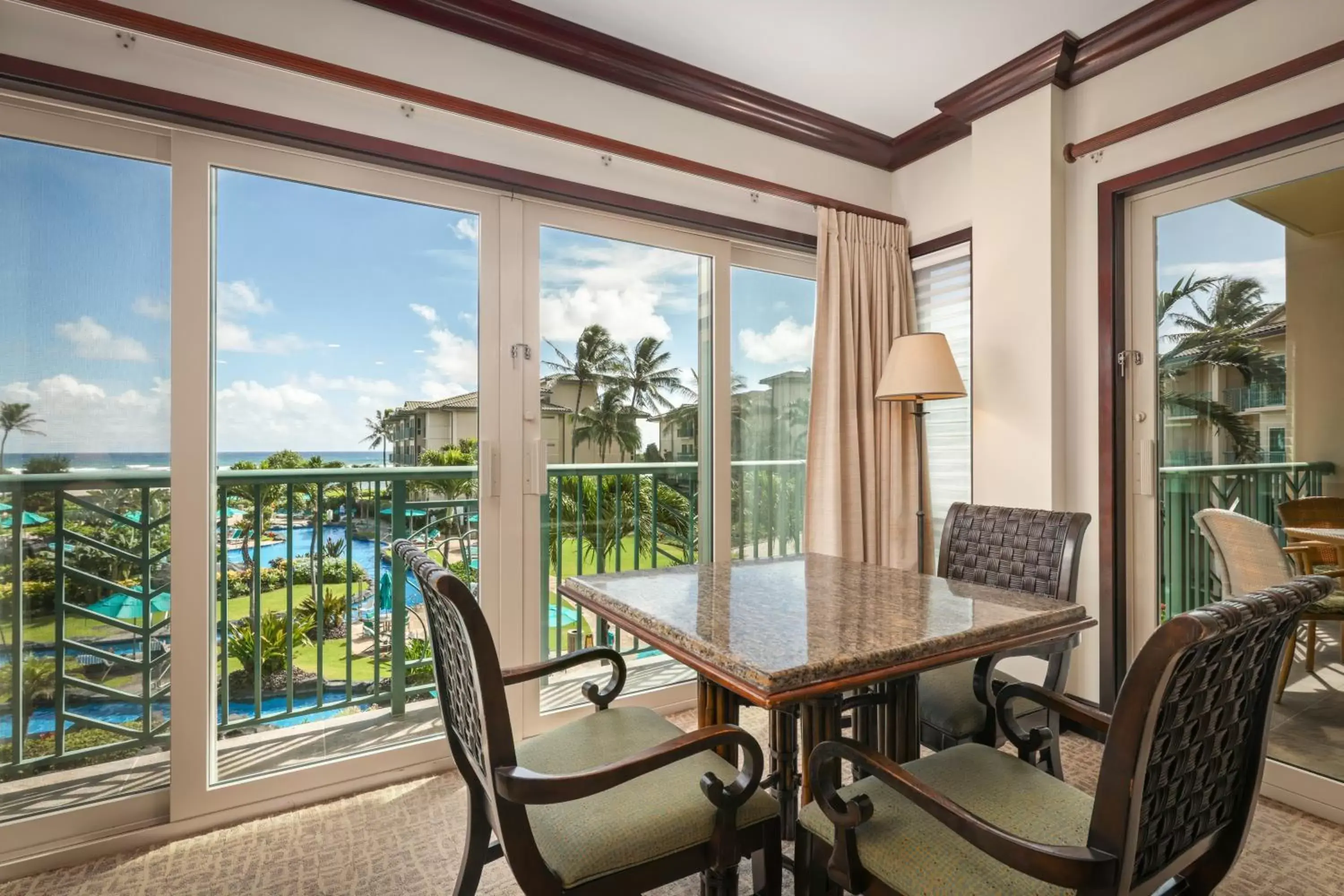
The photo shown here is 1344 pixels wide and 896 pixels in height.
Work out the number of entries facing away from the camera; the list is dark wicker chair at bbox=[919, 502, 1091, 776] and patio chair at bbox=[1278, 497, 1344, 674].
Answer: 0

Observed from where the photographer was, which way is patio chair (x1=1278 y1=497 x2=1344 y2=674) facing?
facing the viewer and to the left of the viewer

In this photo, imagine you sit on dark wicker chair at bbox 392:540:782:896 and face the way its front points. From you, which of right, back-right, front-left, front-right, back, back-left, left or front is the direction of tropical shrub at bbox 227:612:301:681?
left

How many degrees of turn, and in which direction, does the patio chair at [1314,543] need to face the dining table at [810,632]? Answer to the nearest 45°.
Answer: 0° — it already faces it

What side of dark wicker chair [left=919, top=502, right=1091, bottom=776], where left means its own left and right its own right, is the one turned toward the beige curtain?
right

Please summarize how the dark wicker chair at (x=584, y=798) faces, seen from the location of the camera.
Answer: facing away from the viewer and to the right of the viewer

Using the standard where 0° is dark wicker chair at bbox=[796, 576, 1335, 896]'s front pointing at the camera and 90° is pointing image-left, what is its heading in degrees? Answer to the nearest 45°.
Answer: approximately 135°

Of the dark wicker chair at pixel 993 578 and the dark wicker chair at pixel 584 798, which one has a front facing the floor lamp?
the dark wicker chair at pixel 584 798

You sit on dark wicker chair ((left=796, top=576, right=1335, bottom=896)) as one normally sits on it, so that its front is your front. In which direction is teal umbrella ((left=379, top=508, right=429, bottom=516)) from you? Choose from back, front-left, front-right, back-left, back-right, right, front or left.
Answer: front-left
